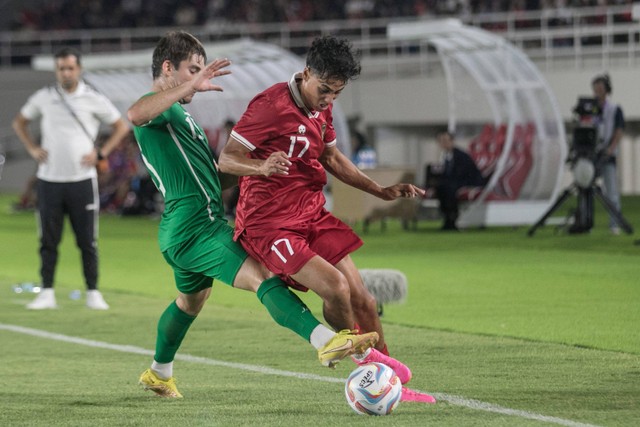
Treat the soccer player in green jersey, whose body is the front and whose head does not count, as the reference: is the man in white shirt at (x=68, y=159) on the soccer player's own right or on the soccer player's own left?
on the soccer player's own left

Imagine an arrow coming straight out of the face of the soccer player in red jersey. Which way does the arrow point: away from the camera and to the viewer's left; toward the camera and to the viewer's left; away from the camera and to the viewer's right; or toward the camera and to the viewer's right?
toward the camera and to the viewer's right

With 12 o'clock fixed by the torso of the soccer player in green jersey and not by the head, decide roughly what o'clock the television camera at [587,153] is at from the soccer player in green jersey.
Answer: The television camera is roughly at 10 o'clock from the soccer player in green jersey.

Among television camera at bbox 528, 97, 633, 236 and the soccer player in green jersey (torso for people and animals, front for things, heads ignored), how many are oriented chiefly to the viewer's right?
1

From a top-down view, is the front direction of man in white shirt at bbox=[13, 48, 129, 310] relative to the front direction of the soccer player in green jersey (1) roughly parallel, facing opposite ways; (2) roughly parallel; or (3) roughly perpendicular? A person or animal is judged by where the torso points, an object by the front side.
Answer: roughly perpendicular

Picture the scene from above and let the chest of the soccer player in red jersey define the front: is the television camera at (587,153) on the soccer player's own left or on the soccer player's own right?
on the soccer player's own left

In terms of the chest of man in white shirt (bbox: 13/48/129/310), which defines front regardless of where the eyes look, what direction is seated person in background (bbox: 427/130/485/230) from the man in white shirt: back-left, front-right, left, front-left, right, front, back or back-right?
back-left

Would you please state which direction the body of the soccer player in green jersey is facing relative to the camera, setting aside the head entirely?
to the viewer's right

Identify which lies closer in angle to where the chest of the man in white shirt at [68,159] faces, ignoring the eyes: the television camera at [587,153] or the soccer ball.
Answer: the soccer ball
